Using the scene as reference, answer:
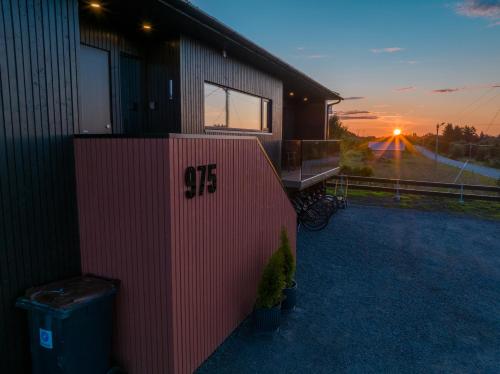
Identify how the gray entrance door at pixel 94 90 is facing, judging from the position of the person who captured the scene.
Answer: facing the viewer and to the right of the viewer

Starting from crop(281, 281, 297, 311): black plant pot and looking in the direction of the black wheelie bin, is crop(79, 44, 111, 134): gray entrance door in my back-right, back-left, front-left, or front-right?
front-right

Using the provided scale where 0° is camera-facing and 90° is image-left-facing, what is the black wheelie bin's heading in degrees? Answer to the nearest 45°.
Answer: approximately 45°

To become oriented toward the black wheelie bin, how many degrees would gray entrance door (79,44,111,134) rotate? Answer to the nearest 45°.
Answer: approximately 45° to its right

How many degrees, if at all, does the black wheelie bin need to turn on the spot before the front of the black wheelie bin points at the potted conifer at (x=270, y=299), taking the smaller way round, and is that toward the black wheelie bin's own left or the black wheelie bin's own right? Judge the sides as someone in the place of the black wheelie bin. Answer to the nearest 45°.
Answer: approximately 135° to the black wheelie bin's own left

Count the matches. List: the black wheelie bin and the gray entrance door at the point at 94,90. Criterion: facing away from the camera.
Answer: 0

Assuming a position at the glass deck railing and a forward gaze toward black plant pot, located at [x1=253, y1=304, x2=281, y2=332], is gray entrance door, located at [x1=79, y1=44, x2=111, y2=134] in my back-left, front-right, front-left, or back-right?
front-right

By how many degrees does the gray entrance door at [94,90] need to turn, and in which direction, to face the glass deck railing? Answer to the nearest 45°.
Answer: approximately 90° to its left

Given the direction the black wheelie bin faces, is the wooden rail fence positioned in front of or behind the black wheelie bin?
behind
